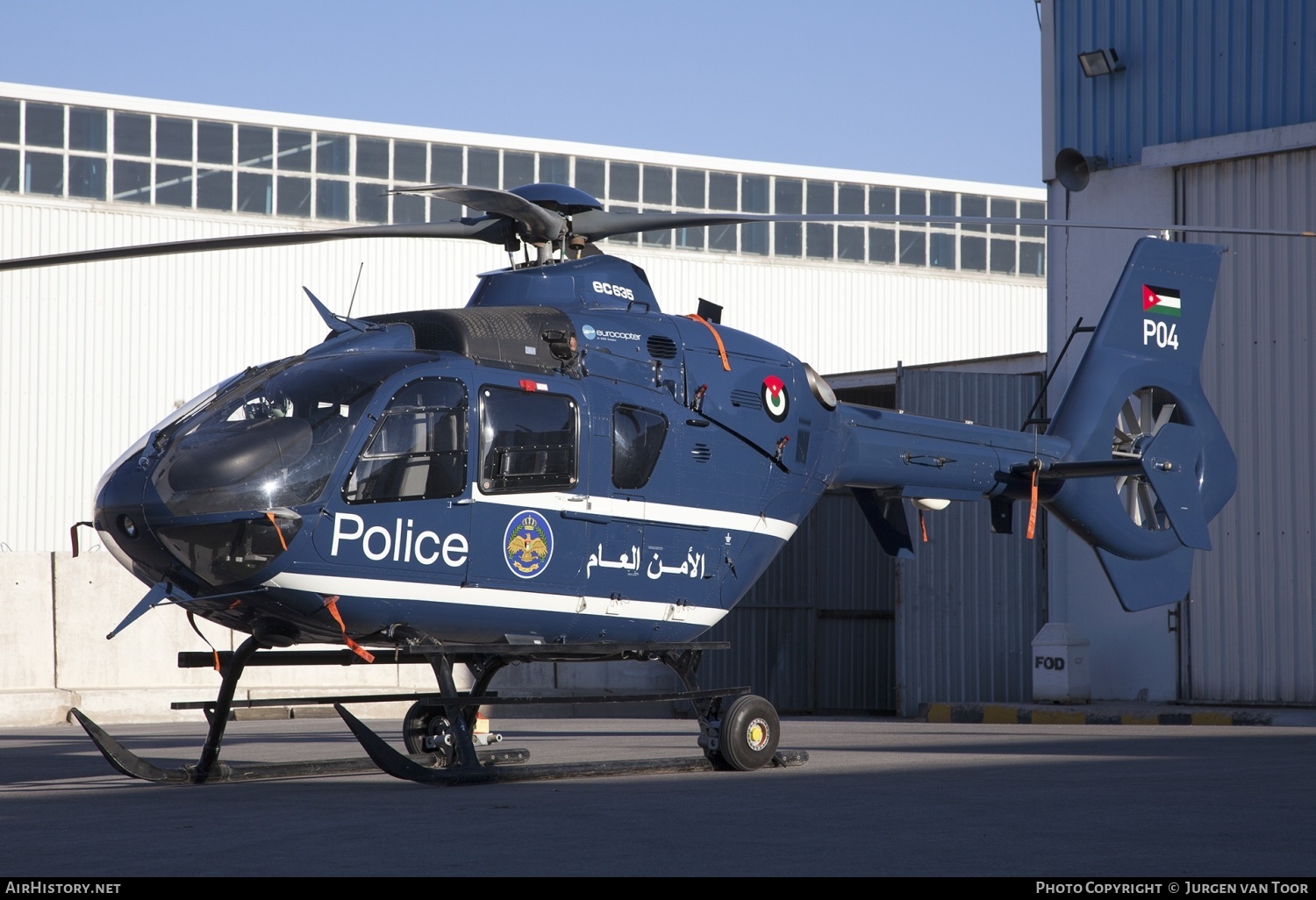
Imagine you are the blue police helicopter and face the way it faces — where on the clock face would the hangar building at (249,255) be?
The hangar building is roughly at 4 o'clock from the blue police helicopter.

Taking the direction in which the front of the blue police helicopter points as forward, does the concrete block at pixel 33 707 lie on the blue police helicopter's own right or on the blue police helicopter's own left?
on the blue police helicopter's own right

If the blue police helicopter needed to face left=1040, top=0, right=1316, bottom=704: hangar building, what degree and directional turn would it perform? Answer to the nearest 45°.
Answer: approximately 180°
